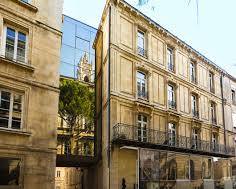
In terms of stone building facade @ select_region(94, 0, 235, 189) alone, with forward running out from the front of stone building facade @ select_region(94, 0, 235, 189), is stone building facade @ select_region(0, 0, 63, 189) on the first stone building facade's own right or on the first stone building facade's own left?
on the first stone building facade's own right

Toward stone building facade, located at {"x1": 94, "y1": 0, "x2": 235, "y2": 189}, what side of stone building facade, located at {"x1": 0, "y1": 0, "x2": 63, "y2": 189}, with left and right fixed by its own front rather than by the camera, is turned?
left

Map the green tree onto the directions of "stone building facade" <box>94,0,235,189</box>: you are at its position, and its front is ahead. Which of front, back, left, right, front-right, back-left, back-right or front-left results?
back

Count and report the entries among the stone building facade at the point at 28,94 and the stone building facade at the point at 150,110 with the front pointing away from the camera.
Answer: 0

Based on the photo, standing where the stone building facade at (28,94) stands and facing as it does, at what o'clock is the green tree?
The green tree is roughly at 8 o'clock from the stone building facade.

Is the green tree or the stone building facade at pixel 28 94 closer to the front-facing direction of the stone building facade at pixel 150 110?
the stone building facade

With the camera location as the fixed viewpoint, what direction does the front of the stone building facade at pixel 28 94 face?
facing the viewer and to the right of the viewer
